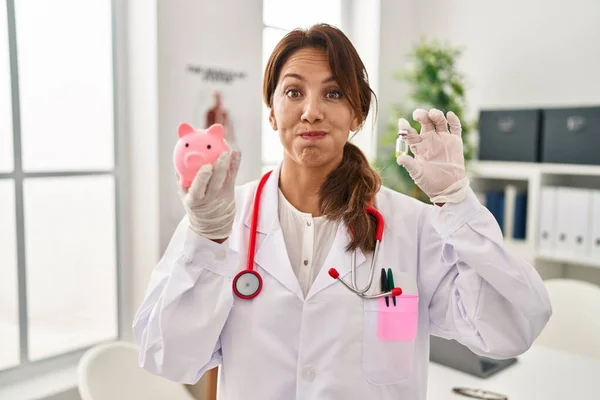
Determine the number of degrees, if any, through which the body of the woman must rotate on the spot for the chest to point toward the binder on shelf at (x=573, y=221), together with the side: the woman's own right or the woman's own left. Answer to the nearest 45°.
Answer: approximately 135° to the woman's own left

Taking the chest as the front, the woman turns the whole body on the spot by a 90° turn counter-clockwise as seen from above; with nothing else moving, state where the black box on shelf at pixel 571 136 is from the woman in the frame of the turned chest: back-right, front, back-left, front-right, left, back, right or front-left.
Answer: front-left

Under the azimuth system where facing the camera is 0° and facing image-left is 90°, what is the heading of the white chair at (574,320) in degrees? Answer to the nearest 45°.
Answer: approximately 45°

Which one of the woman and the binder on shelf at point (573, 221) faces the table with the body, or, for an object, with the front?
the binder on shelf

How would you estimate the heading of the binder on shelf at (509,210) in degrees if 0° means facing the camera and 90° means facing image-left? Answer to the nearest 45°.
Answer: approximately 0°

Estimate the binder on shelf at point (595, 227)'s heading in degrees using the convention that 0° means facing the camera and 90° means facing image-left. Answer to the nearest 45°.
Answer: approximately 0°
